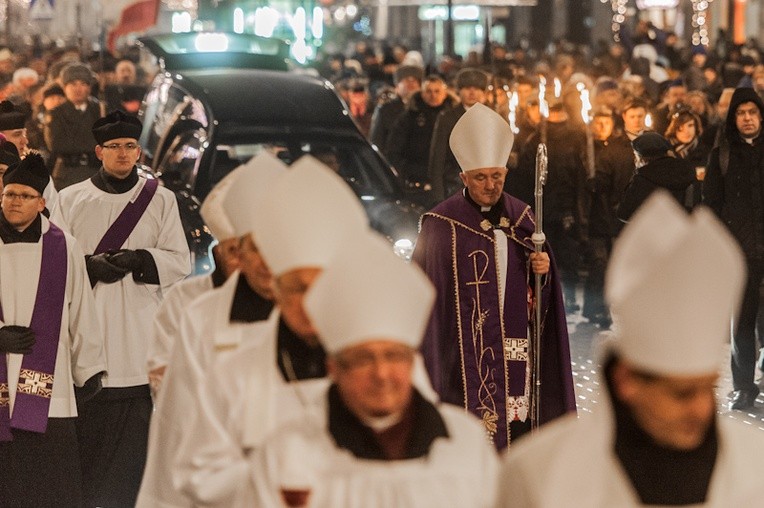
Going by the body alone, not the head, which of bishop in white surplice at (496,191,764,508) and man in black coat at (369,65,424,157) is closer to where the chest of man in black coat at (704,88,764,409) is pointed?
the bishop in white surplice

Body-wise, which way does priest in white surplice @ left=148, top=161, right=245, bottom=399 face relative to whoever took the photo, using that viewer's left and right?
facing the viewer and to the right of the viewer

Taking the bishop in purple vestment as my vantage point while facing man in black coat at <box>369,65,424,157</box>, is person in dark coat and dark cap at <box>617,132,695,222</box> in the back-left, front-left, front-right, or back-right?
front-right

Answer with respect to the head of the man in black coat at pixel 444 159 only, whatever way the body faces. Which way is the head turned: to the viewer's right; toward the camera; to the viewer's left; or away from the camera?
toward the camera

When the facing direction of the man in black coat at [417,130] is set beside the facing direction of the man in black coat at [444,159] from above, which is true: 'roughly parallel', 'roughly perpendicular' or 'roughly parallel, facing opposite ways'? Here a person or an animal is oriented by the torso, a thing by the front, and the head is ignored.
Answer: roughly parallel

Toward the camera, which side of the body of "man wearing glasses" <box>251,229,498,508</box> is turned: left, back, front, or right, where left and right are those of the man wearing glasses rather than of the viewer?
front

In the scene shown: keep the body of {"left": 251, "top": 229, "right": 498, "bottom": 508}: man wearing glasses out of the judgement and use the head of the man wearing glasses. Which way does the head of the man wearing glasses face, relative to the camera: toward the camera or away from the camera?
toward the camera

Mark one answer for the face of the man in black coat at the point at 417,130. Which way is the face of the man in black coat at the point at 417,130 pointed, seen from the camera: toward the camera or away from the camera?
toward the camera

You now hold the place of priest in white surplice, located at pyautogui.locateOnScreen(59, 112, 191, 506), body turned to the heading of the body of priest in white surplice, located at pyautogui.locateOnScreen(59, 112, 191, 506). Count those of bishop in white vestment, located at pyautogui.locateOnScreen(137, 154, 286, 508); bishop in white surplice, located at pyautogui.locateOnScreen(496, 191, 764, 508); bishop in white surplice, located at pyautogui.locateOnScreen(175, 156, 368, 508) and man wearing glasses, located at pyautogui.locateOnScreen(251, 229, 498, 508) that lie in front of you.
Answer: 4

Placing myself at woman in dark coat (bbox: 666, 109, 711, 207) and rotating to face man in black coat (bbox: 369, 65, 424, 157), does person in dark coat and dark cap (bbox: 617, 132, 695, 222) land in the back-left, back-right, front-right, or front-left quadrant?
back-left

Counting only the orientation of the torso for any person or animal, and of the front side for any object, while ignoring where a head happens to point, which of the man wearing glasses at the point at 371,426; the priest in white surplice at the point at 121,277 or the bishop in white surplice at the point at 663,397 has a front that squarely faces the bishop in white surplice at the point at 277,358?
the priest in white surplice at the point at 121,277
